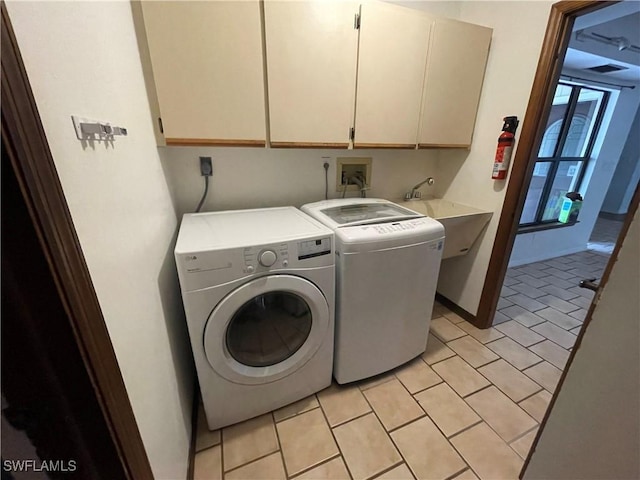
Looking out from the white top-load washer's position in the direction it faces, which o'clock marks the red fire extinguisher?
The red fire extinguisher is roughly at 9 o'clock from the white top-load washer.

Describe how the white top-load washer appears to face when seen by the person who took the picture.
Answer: facing the viewer and to the right of the viewer

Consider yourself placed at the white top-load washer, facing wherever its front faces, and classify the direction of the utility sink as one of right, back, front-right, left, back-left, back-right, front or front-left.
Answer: left

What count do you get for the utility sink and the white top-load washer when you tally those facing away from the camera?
0

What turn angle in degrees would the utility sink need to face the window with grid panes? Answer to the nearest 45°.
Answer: approximately 90° to its left

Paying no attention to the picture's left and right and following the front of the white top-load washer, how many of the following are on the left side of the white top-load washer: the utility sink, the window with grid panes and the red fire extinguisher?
3

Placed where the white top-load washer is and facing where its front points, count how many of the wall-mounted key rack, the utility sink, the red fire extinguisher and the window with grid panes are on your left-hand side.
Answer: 3

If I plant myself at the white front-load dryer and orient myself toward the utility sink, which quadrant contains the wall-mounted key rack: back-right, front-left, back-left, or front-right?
back-right

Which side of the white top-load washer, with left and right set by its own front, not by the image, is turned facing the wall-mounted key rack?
right

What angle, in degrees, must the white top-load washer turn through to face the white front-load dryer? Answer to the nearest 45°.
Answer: approximately 90° to its right
